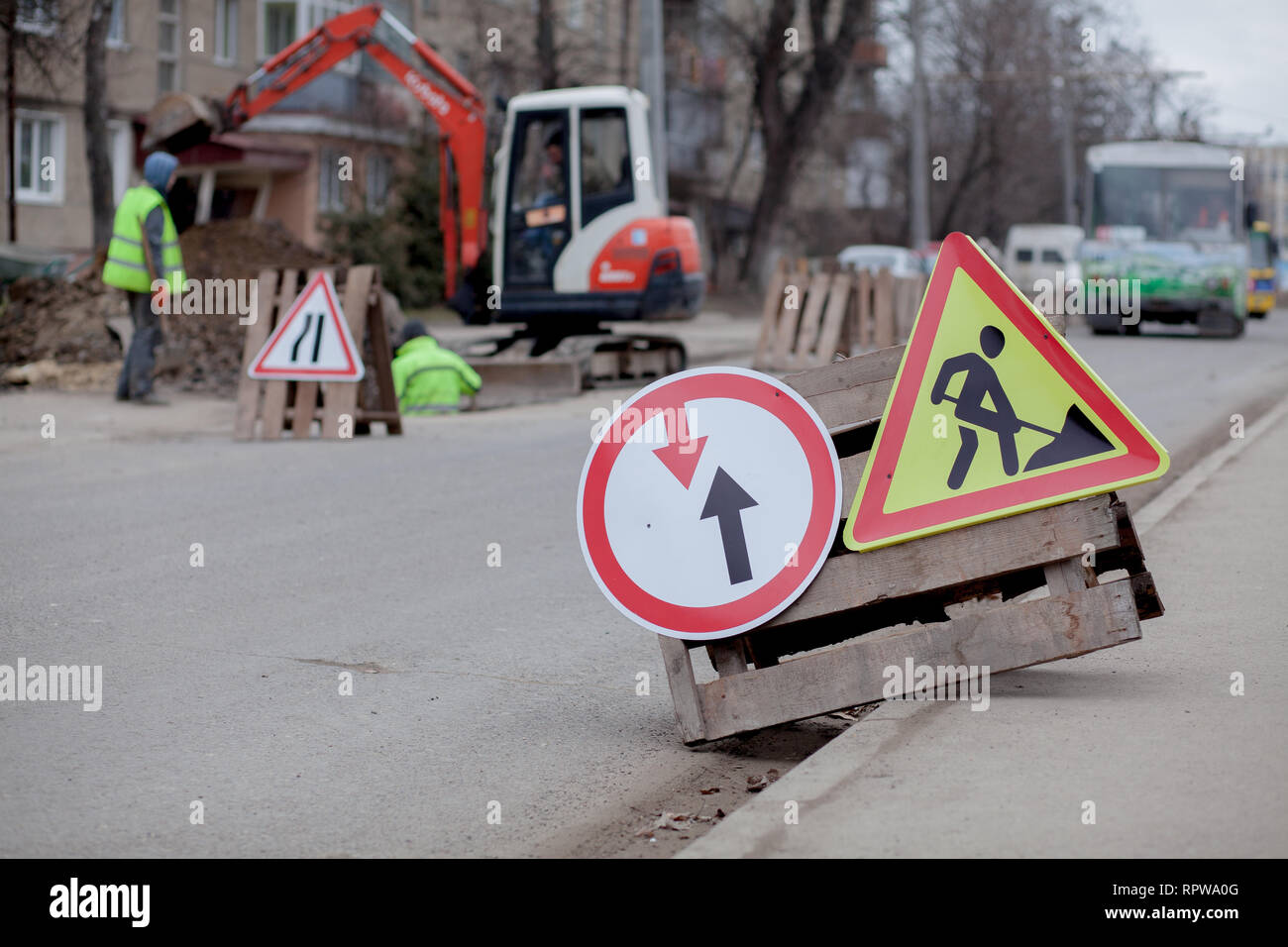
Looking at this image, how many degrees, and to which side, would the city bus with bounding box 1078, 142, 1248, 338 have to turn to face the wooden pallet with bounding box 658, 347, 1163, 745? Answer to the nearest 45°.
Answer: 0° — it already faces it

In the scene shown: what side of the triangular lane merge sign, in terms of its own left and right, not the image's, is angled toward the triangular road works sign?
front

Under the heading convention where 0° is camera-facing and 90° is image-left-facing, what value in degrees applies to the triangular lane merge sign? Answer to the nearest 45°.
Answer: approximately 0°

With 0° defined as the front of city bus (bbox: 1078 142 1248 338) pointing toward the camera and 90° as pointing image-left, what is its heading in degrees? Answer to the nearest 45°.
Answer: approximately 0°

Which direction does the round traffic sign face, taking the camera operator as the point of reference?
facing the viewer

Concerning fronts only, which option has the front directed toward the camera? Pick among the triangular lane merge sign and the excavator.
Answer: the triangular lane merge sign

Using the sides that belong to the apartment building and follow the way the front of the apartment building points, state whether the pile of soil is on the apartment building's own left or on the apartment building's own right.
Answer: on the apartment building's own right

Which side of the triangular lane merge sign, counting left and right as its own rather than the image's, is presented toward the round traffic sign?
front

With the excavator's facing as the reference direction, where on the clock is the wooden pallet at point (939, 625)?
The wooden pallet is roughly at 9 o'clock from the excavator.

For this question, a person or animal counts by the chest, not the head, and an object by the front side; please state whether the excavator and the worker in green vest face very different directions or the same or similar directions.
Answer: very different directions

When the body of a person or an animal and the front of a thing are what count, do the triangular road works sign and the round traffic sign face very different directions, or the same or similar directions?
same or similar directions

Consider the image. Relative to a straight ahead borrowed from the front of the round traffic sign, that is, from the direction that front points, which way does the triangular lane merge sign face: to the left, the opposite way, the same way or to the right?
the same way

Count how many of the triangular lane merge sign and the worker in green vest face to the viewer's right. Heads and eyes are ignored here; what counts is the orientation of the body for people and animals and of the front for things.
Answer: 1

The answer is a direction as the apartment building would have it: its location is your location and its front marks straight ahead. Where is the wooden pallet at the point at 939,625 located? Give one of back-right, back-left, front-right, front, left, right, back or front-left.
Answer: front-right

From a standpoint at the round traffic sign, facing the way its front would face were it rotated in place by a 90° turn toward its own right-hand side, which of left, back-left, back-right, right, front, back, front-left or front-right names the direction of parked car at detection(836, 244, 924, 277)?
right

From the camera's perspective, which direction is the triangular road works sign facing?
toward the camera

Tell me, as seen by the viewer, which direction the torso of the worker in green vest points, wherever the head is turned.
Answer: to the viewer's right
